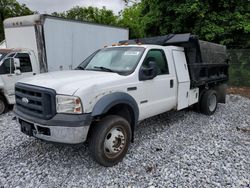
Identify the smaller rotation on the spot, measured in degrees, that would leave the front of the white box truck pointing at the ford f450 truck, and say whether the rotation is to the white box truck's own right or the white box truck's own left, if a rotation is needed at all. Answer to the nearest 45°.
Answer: approximately 45° to the white box truck's own left

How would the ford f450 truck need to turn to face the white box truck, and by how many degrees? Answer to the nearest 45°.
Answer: approximately 90° to its right

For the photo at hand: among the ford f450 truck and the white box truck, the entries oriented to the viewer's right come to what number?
0

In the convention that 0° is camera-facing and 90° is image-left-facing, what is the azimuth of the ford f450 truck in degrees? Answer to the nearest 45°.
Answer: approximately 45°

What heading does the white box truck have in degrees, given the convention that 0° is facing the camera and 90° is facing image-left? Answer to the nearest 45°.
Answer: approximately 45°
